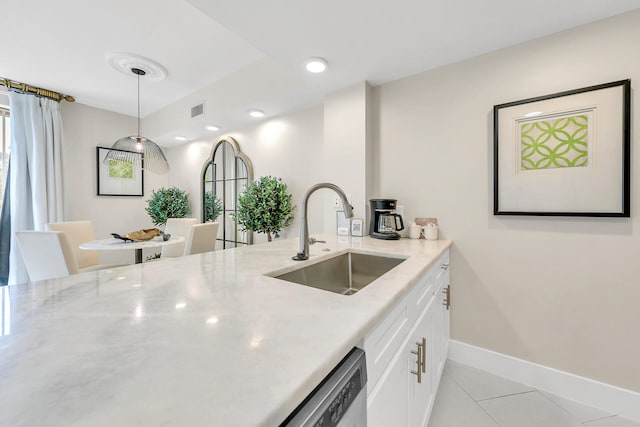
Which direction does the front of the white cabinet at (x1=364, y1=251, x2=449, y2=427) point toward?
to the viewer's right

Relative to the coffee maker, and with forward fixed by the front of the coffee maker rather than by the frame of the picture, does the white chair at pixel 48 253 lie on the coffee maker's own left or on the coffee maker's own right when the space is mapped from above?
on the coffee maker's own right

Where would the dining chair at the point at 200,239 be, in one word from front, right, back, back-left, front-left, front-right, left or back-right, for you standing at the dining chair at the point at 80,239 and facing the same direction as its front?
front

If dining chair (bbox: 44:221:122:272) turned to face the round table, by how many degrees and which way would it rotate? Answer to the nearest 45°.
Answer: approximately 45° to its right

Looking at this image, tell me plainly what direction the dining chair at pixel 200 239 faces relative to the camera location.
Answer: facing away from the viewer and to the left of the viewer

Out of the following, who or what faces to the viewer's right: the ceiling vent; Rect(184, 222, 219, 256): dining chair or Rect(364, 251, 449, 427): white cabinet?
the white cabinet

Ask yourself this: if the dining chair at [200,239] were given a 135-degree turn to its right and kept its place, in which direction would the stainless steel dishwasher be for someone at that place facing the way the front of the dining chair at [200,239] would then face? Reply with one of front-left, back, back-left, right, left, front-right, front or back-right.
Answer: right

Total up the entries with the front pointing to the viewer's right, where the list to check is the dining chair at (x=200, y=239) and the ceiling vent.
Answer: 0

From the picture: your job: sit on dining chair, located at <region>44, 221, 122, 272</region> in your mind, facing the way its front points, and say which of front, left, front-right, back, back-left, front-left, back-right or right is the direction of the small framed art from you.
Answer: front

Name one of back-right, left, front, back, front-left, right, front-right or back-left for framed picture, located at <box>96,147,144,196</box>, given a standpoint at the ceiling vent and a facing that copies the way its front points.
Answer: right

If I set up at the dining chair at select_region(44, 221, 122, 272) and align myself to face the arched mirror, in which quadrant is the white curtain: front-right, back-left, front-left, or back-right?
back-left

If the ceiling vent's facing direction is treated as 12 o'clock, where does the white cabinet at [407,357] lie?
The white cabinet is roughly at 10 o'clock from the ceiling vent.

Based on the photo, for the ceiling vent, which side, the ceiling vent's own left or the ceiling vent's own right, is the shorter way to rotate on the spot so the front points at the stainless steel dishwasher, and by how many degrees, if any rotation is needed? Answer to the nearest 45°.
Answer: approximately 45° to the ceiling vent's own left

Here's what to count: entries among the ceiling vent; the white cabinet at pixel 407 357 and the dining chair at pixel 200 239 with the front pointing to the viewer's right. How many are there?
1

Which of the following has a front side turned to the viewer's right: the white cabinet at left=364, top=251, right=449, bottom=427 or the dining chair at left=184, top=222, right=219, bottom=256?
the white cabinet

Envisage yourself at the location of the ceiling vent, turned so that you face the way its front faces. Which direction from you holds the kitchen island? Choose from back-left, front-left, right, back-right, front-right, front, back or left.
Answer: front-left
